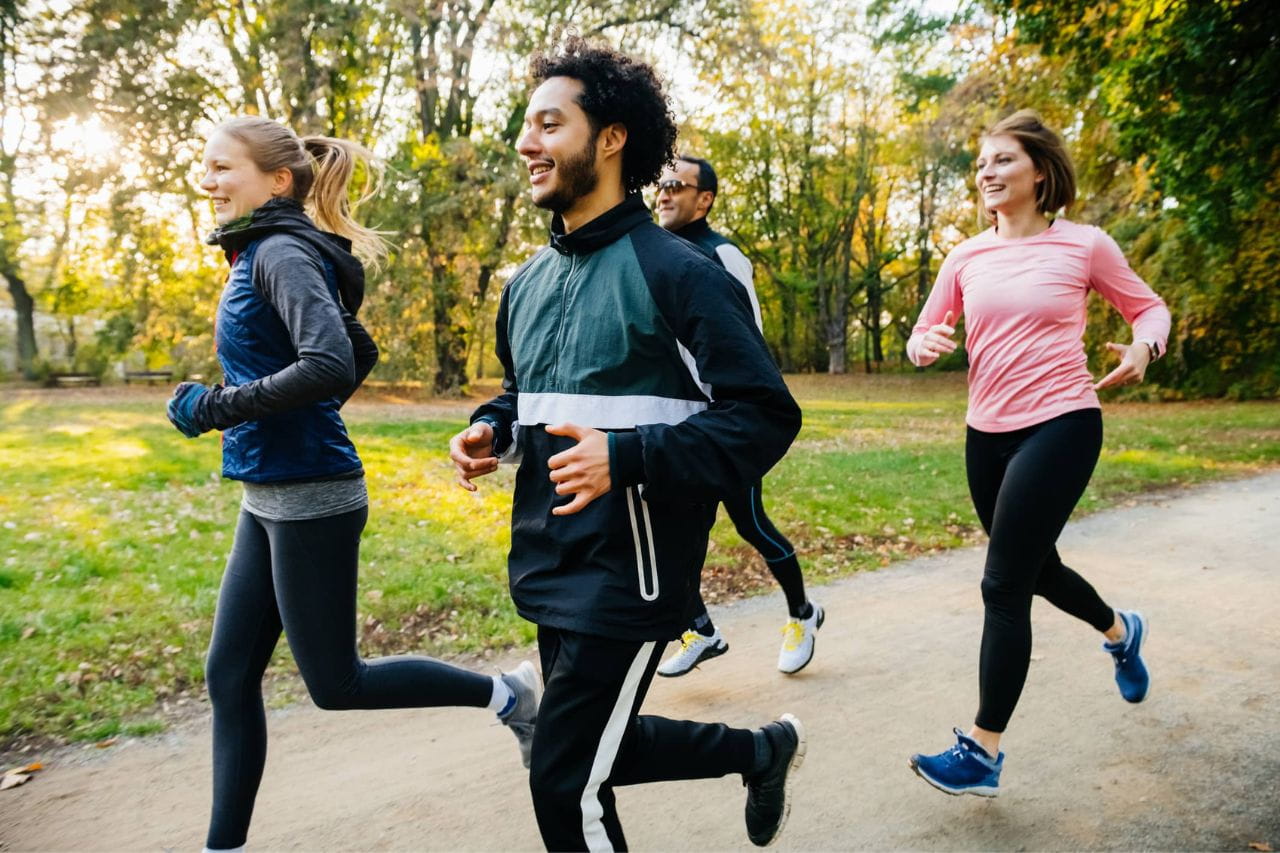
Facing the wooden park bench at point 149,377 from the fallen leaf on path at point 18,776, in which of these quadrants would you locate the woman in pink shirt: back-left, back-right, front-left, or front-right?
back-right

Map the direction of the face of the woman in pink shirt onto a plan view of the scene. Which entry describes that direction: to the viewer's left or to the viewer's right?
to the viewer's left

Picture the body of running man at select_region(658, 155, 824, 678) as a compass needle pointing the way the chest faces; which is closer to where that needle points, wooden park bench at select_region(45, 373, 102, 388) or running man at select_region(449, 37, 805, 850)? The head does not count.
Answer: the running man

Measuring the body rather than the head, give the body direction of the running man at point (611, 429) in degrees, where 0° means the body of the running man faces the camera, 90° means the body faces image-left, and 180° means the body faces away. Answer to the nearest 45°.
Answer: approximately 45°

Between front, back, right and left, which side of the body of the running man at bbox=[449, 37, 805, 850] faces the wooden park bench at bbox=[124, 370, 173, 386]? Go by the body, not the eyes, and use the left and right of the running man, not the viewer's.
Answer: right

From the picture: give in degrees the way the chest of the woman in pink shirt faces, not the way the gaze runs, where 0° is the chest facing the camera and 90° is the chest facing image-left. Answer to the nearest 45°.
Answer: approximately 45°

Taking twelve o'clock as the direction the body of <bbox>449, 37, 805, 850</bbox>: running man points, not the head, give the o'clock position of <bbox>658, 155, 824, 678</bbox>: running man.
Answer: <bbox>658, 155, 824, 678</bbox>: running man is roughly at 5 o'clock from <bbox>449, 37, 805, 850</bbox>: running man.

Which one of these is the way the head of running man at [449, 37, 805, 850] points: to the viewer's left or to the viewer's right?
to the viewer's left

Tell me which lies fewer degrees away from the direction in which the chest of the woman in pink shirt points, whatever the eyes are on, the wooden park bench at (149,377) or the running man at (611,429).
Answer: the running man
